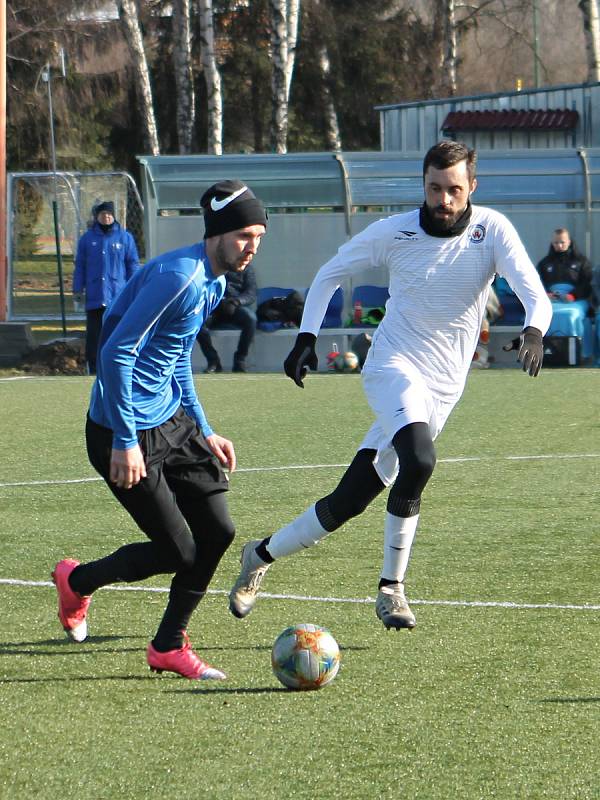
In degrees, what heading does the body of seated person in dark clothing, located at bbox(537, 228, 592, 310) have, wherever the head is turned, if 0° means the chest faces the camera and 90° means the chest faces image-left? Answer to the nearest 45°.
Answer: approximately 0°

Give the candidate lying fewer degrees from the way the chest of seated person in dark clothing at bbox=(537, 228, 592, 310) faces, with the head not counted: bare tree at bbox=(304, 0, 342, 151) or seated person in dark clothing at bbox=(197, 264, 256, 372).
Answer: the seated person in dark clothing

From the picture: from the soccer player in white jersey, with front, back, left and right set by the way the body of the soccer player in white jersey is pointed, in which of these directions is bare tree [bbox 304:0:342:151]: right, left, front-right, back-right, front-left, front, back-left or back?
back

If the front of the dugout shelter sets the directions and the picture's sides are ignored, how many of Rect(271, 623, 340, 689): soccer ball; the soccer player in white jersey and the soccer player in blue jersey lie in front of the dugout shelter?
3

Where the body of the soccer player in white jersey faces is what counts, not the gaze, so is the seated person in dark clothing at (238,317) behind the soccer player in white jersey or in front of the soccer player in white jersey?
behind

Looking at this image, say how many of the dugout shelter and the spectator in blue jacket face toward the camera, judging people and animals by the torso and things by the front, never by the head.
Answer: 2

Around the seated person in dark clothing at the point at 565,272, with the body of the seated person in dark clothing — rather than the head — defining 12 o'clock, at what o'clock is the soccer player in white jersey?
The soccer player in white jersey is roughly at 12 o'clock from the seated person in dark clothing.

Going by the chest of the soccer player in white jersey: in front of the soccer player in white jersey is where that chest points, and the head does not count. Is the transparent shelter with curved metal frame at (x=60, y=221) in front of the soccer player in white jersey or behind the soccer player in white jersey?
behind

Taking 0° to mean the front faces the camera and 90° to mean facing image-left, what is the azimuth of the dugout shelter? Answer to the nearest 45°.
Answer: approximately 0°
